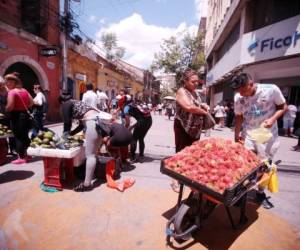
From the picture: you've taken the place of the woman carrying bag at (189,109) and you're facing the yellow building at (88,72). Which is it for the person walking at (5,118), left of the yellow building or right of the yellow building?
left

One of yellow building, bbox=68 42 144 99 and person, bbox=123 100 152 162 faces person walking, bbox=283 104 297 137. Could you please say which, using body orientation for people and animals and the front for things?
the yellow building

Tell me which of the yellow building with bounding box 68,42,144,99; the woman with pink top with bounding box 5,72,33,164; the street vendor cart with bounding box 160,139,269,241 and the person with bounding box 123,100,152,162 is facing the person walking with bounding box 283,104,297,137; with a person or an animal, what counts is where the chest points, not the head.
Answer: the yellow building

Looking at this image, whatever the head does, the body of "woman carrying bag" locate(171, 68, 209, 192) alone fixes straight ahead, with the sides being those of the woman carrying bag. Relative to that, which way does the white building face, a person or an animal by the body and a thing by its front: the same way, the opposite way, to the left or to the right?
to the right

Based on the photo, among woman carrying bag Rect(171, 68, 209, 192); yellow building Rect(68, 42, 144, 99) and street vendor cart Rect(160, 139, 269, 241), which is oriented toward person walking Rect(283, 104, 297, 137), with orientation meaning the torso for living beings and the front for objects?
the yellow building

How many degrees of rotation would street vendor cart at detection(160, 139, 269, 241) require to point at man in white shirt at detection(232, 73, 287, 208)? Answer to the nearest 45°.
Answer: approximately 180°

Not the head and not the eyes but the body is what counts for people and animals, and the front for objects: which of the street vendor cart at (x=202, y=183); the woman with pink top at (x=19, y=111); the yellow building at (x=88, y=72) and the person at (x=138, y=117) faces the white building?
the yellow building

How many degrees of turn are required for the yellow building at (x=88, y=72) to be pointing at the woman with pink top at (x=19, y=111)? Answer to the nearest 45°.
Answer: approximately 45° to its right

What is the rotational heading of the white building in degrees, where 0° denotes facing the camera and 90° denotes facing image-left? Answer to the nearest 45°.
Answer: approximately 45°

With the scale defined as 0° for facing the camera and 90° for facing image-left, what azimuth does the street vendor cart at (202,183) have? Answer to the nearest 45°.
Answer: approximately 45°

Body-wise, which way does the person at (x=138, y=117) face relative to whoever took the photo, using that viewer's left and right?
facing to the left of the viewer
